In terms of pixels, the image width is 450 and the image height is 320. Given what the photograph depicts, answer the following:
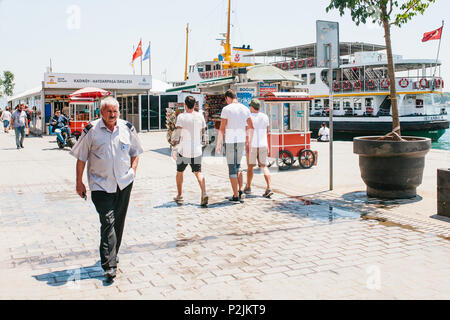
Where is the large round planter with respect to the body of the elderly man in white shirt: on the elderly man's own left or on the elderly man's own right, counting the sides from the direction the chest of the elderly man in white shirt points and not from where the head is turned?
on the elderly man's own left

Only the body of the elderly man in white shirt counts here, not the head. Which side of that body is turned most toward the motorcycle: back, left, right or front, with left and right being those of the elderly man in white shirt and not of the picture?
back

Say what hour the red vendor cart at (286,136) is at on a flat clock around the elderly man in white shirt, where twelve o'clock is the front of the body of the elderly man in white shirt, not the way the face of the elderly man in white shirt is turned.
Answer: The red vendor cart is roughly at 7 o'clock from the elderly man in white shirt.

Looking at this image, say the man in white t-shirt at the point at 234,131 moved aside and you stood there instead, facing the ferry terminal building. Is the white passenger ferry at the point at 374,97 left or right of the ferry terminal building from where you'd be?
right

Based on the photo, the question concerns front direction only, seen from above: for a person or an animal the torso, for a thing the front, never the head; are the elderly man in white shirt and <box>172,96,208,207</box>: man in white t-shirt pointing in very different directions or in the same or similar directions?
very different directions

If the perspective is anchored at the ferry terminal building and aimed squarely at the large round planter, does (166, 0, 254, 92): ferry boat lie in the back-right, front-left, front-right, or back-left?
back-left

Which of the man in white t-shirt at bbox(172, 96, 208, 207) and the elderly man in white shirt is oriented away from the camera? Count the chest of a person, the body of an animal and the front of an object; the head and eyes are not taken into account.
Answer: the man in white t-shirt

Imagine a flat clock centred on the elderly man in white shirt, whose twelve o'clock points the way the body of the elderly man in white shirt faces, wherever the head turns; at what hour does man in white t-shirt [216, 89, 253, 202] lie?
The man in white t-shirt is roughly at 7 o'clock from the elderly man in white shirt.

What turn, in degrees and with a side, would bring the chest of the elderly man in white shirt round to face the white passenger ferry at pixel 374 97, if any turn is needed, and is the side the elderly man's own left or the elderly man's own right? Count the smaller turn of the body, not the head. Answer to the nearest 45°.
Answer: approximately 135° to the elderly man's own left

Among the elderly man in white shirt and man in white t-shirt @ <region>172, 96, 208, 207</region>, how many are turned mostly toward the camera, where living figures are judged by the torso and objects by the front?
1

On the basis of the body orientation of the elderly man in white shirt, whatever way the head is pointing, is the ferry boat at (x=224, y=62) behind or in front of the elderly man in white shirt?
behind

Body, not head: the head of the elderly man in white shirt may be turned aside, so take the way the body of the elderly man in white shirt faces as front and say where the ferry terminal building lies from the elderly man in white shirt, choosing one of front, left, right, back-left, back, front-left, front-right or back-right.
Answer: back

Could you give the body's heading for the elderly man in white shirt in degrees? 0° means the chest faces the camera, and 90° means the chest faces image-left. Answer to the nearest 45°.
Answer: approximately 0°

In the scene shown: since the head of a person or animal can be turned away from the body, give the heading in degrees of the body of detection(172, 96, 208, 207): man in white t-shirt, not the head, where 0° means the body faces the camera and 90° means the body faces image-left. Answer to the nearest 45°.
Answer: approximately 180°
